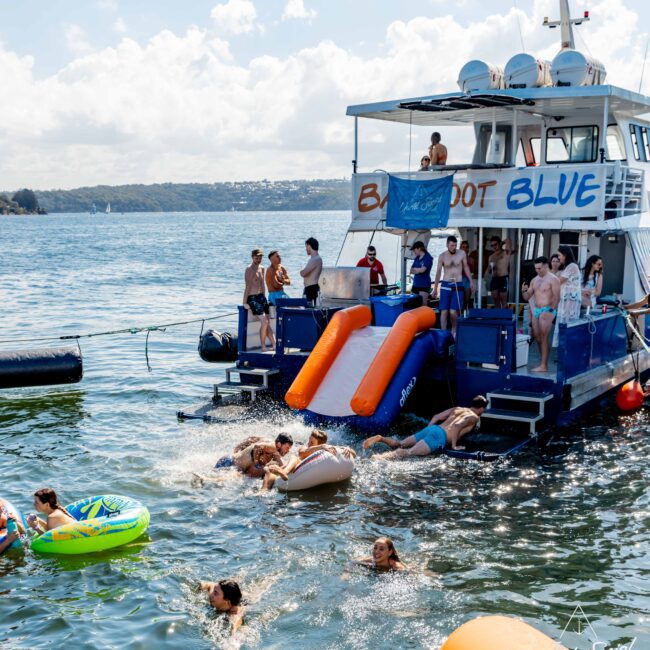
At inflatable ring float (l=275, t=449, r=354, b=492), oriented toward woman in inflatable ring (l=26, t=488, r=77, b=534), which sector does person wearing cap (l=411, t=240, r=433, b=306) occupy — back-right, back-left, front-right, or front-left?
back-right

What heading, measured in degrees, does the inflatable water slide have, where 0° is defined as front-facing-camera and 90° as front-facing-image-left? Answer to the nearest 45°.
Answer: approximately 45°

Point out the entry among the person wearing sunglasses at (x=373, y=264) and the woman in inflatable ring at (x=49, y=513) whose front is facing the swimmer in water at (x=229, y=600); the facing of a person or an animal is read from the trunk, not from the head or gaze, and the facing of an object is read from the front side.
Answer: the person wearing sunglasses

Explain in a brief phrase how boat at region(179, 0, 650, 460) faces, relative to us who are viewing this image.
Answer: facing away from the viewer and to the right of the viewer

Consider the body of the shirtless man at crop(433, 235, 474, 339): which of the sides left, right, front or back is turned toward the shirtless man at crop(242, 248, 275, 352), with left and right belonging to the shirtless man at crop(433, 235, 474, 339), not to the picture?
right

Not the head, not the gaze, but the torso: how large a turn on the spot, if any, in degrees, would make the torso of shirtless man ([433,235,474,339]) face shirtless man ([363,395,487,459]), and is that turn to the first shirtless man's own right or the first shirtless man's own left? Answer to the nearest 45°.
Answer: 0° — they already face them

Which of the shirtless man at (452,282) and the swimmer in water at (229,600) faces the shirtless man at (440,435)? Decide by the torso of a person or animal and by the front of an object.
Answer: the shirtless man at (452,282)

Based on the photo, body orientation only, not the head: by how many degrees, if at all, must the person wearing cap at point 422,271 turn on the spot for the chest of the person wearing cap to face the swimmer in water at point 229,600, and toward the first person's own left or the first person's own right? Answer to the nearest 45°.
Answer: approximately 45° to the first person's own left
